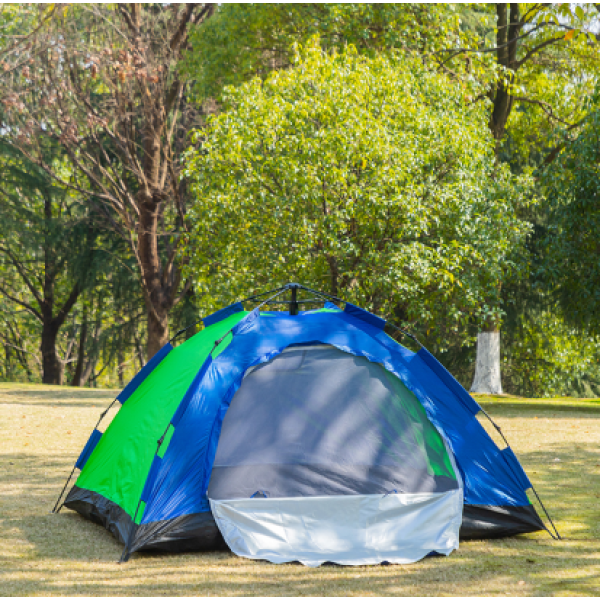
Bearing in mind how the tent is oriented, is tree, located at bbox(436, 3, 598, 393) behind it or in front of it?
behind

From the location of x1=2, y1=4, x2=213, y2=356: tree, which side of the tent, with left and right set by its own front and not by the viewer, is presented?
back

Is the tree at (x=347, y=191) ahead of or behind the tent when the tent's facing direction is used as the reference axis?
behind

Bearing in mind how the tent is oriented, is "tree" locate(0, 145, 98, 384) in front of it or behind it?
behind

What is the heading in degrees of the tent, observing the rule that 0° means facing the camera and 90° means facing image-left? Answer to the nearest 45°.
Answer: approximately 0°
